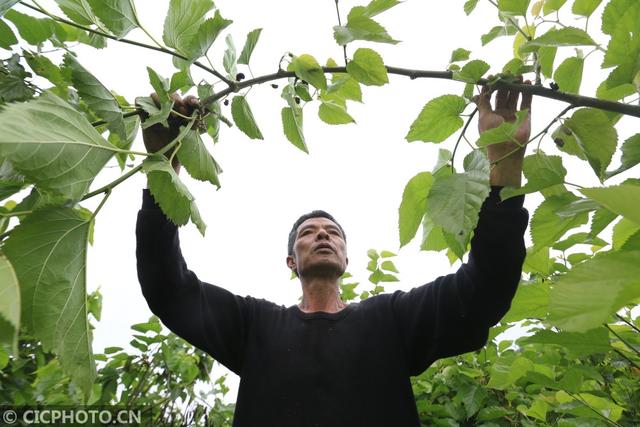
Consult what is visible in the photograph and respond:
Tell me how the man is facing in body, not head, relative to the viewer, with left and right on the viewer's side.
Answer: facing the viewer

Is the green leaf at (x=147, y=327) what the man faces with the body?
no
